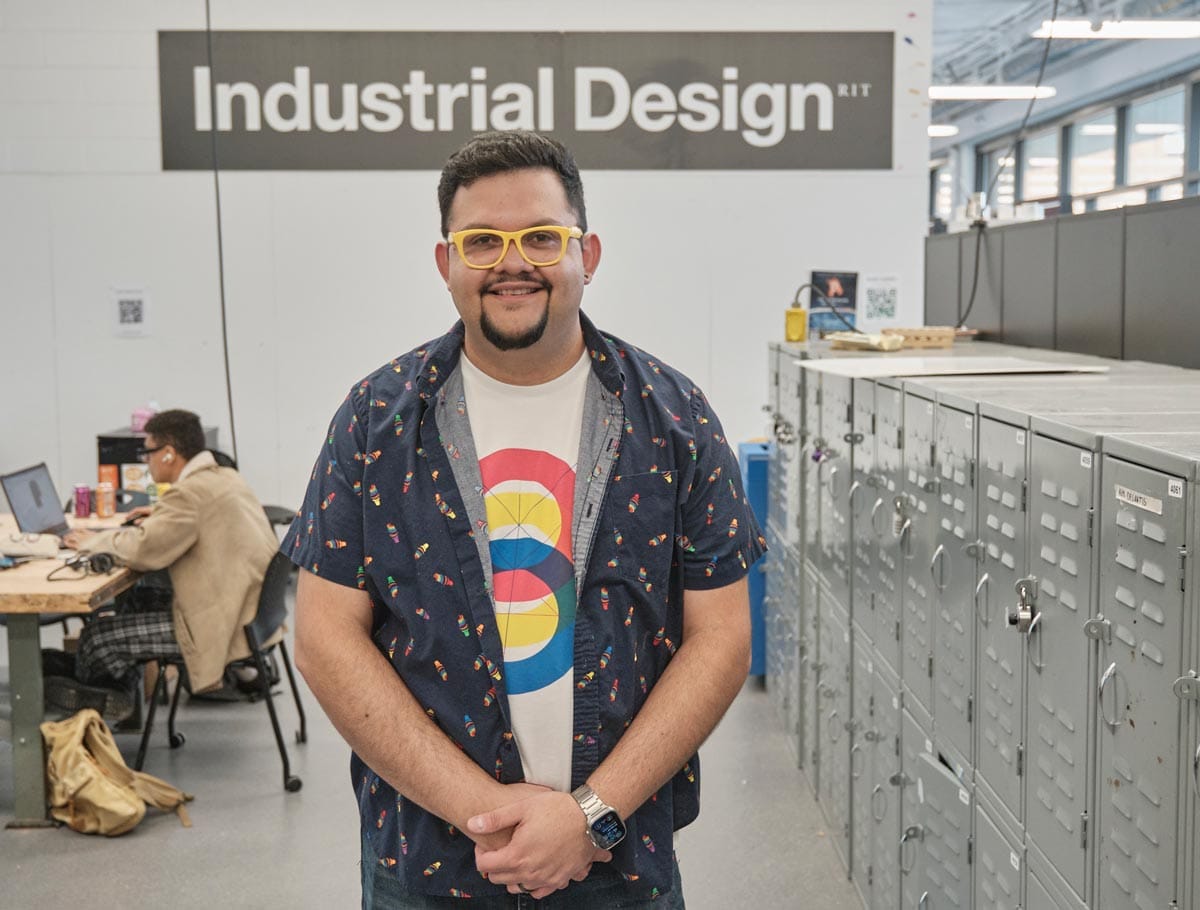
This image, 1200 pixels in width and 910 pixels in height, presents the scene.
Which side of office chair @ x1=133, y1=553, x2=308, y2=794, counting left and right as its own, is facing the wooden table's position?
front

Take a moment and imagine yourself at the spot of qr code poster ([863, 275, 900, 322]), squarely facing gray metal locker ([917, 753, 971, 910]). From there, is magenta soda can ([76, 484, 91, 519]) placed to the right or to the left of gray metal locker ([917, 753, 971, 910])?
right

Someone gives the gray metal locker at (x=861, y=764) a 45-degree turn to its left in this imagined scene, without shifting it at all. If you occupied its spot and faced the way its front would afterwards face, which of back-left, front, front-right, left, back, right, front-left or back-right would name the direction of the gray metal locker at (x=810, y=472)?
back-right

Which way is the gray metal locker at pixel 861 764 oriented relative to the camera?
to the viewer's left

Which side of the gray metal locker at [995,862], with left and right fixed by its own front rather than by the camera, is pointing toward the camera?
left

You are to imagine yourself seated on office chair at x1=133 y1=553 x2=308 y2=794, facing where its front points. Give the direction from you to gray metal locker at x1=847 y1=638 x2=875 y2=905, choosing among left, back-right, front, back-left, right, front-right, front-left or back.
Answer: back-left

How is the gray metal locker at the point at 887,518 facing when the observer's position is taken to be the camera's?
facing to the left of the viewer

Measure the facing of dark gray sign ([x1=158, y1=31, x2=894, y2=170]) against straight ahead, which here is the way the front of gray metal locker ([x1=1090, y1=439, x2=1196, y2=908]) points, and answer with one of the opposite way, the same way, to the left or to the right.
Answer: to the left

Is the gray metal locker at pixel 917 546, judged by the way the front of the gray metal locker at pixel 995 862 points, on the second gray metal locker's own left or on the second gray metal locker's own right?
on the second gray metal locker's own right

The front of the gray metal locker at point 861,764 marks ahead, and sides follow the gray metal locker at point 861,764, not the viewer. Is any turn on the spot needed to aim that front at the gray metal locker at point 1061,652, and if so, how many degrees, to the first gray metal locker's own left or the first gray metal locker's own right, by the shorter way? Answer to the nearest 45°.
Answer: approximately 90° to the first gray metal locker's own left

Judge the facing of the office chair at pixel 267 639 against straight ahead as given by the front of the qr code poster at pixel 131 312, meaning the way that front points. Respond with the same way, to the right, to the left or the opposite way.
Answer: to the right

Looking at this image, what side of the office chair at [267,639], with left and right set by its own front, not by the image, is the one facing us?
left

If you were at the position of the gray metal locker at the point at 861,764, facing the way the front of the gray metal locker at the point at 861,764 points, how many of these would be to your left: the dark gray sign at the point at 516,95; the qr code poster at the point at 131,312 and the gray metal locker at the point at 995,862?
1

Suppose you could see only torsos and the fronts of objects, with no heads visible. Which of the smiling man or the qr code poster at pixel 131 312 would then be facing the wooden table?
the qr code poster
